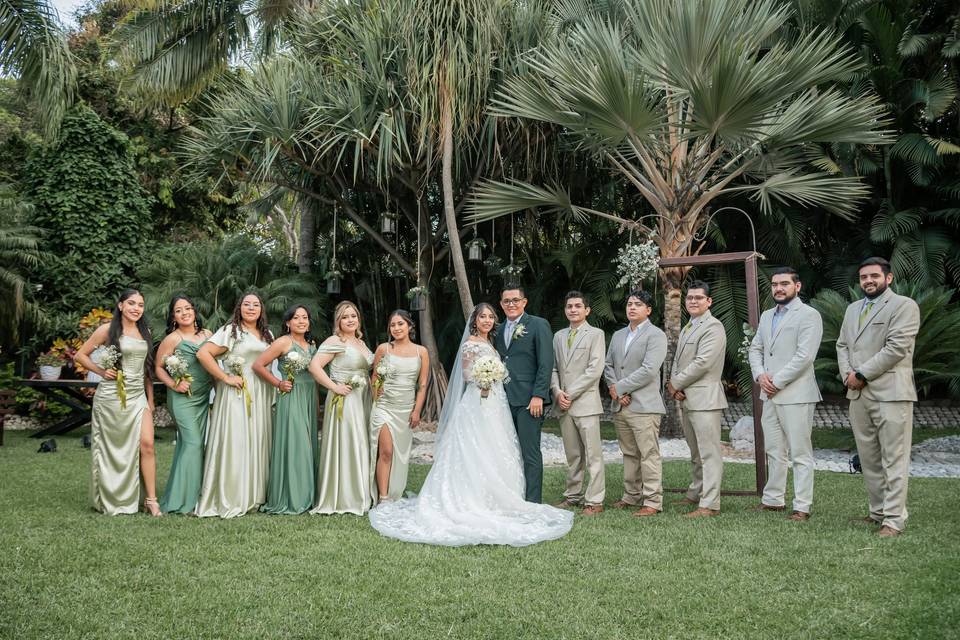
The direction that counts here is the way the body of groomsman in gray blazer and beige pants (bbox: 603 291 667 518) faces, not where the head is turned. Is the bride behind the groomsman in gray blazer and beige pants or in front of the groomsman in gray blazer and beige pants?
in front

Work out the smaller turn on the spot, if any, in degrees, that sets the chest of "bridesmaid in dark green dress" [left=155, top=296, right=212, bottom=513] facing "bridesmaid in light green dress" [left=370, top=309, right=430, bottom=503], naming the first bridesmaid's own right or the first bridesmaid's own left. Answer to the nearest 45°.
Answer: approximately 45° to the first bridesmaid's own left

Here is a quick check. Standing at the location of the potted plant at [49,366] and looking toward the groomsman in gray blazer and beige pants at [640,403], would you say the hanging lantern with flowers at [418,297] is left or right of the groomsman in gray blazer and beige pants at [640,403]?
left

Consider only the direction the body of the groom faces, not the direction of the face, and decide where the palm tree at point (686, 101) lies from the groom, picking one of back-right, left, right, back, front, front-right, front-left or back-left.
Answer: back

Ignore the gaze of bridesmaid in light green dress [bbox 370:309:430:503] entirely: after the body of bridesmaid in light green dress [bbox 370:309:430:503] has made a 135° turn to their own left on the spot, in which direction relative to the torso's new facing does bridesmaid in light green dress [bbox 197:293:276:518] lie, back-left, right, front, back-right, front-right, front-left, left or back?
back-left

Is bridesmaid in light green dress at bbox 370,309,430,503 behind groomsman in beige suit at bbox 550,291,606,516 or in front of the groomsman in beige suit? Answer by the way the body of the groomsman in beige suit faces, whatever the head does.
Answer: in front

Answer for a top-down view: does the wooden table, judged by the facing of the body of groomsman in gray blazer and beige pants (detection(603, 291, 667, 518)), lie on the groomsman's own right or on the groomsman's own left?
on the groomsman's own right

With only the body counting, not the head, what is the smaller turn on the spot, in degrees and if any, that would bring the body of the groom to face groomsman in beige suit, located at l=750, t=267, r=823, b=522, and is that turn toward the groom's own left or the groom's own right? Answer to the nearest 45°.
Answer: approximately 135° to the groom's own left

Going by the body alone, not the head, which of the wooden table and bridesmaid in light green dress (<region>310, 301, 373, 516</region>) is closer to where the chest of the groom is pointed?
the bridesmaid in light green dress

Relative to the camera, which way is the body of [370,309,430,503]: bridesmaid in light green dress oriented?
toward the camera

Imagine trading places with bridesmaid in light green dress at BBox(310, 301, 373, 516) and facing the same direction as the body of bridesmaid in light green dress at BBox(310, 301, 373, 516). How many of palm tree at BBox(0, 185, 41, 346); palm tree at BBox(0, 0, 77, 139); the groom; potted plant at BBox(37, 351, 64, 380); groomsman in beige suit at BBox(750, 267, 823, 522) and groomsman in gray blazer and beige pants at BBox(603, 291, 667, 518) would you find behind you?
3

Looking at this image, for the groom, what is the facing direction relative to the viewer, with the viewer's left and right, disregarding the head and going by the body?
facing the viewer and to the left of the viewer
